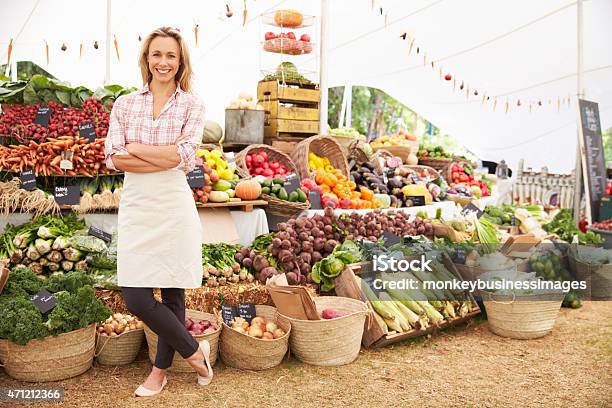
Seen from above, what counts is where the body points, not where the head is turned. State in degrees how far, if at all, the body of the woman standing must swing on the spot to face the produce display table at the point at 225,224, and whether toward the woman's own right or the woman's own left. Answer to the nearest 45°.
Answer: approximately 180°

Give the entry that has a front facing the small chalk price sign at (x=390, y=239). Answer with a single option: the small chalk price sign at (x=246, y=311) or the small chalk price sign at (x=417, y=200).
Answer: the small chalk price sign at (x=417, y=200)

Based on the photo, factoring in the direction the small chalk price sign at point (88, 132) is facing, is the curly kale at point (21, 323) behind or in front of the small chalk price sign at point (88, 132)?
in front

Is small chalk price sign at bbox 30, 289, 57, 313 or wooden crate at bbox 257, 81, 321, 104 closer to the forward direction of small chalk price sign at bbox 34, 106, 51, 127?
the small chalk price sign

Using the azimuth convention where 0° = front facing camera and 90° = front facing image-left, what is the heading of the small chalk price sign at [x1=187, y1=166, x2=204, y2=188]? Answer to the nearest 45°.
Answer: approximately 0°

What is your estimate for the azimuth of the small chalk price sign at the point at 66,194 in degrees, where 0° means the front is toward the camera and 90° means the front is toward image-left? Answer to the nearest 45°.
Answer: approximately 0°

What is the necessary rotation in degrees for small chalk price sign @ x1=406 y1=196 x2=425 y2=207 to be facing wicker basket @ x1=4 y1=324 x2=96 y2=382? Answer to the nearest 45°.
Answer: approximately 45° to its right

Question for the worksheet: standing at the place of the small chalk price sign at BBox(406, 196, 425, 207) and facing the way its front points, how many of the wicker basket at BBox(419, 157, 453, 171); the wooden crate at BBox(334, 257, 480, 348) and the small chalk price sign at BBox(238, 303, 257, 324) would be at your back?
1

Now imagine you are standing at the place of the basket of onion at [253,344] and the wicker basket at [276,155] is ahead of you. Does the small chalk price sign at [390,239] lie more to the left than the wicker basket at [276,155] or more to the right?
right

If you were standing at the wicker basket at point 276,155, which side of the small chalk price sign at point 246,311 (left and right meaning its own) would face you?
back
